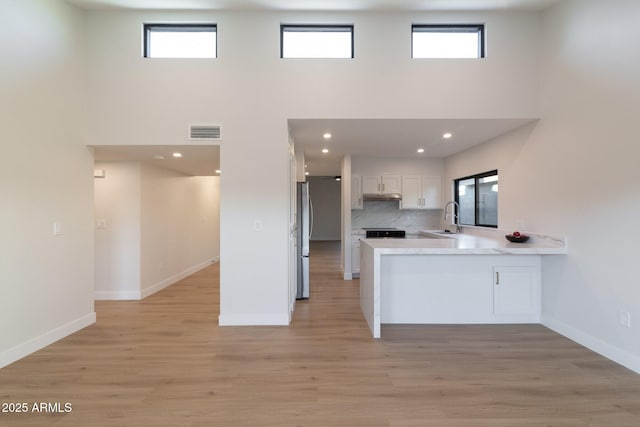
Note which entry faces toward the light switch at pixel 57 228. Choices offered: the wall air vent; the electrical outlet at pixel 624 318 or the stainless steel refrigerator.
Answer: the electrical outlet

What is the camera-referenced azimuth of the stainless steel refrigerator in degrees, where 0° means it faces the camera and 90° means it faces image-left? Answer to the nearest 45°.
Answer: approximately 270°

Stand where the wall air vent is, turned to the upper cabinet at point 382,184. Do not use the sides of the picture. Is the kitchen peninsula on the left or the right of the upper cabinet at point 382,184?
right

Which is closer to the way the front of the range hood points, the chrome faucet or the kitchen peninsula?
the kitchen peninsula

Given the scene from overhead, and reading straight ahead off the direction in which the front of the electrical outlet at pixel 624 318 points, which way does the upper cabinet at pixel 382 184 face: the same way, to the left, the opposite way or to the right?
to the left

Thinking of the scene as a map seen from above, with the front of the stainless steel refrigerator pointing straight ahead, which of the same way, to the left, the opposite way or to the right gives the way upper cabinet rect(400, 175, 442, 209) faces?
to the right

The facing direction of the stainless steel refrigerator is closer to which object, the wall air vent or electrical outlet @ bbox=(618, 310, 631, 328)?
the electrical outlet

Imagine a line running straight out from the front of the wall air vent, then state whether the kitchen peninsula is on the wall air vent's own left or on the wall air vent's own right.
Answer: on the wall air vent's own left

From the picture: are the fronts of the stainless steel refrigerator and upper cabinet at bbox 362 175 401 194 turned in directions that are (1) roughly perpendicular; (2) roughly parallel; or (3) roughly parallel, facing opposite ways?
roughly perpendicular

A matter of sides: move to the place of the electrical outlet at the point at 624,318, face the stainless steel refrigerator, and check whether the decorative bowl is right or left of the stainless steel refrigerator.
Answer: right

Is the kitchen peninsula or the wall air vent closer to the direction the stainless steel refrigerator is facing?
the kitchen peninsula

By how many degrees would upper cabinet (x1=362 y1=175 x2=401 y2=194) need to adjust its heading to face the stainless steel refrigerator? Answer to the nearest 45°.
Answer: approximately 45° to its right
